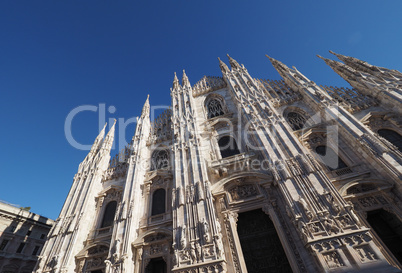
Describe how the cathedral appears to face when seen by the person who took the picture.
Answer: facing the viewer and to the left of the viewer
